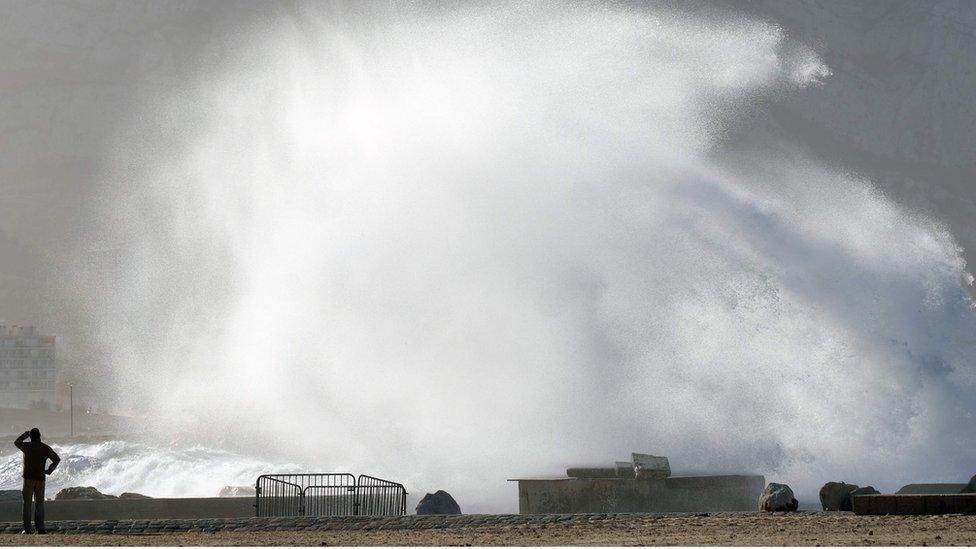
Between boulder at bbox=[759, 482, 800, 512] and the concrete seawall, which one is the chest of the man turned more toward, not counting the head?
the concrete seawall

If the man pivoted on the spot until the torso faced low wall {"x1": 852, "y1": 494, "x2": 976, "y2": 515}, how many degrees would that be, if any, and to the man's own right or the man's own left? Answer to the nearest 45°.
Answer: approximately 135° to the man's own right

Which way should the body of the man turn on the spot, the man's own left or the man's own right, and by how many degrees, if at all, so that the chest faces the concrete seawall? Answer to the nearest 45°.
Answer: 0° — they already face it

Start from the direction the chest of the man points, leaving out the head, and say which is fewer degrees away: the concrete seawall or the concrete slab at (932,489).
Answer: the concrete seawall

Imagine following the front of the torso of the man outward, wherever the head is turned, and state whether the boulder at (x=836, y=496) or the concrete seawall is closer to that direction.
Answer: the concrete seawall

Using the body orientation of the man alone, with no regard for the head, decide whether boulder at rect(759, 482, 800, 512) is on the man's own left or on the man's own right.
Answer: on the man's own right

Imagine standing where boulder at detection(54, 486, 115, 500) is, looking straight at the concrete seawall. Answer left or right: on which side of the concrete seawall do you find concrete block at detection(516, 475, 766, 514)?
left

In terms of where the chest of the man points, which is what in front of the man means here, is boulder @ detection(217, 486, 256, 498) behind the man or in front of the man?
in front

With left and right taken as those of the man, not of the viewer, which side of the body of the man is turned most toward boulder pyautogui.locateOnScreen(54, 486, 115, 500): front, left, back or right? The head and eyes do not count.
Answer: front

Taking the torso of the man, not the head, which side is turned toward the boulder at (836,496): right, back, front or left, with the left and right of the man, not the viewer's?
right

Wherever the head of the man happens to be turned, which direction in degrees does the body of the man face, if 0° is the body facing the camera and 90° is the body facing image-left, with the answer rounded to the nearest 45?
approximately 180°

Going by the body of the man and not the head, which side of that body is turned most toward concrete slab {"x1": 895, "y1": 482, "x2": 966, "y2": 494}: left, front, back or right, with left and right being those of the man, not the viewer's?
right

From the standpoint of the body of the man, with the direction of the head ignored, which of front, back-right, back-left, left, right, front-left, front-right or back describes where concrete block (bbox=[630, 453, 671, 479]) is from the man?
right
